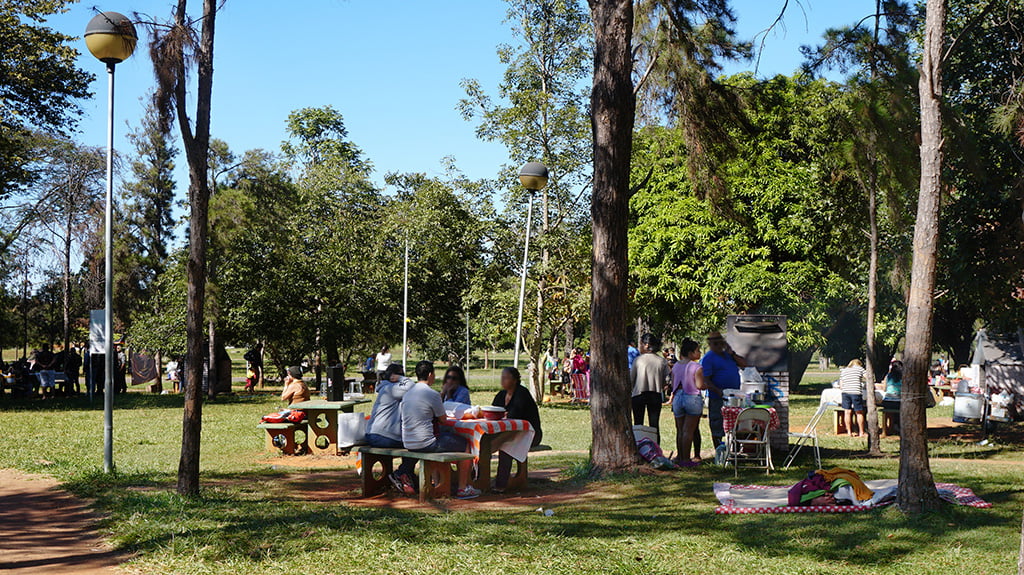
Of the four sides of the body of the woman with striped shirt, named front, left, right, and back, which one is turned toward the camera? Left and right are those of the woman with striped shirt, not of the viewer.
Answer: back

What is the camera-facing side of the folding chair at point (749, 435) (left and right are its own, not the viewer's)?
back

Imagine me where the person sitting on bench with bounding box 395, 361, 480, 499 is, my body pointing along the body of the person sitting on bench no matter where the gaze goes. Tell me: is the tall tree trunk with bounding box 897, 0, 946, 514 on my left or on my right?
on my right

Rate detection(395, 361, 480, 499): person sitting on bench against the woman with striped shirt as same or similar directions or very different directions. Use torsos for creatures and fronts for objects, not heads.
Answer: same or similar directions

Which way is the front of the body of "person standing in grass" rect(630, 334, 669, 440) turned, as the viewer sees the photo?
away from the camera

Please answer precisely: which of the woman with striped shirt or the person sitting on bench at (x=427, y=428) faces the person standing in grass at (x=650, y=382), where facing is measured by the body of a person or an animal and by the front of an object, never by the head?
the person sitting on bench

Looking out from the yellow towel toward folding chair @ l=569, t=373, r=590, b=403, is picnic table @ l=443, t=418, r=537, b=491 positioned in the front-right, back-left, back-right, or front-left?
front-left

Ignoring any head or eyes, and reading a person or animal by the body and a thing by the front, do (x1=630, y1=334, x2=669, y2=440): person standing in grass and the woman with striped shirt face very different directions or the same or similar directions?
same or similar directions
